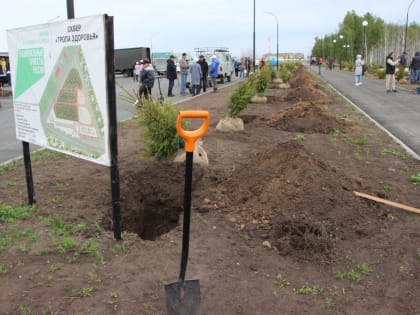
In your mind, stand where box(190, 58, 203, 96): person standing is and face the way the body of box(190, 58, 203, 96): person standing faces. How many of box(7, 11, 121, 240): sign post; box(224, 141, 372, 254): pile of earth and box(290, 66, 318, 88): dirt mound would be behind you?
2

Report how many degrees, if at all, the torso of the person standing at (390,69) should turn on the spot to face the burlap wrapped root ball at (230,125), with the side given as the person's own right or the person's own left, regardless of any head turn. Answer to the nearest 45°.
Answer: approximately 90° to the person's own right

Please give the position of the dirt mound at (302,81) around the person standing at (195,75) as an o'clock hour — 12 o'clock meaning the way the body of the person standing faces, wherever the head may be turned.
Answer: The dirt mound is roughly at 2 o'clock from the person standing.

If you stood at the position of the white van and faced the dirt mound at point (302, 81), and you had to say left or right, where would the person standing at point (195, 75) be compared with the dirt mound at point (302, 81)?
right

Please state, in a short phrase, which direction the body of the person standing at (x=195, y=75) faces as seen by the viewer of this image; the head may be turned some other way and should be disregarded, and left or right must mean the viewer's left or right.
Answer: facing away from the viewer

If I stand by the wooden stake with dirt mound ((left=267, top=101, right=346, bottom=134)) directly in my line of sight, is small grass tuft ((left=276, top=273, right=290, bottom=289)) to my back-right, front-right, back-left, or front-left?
back-left
